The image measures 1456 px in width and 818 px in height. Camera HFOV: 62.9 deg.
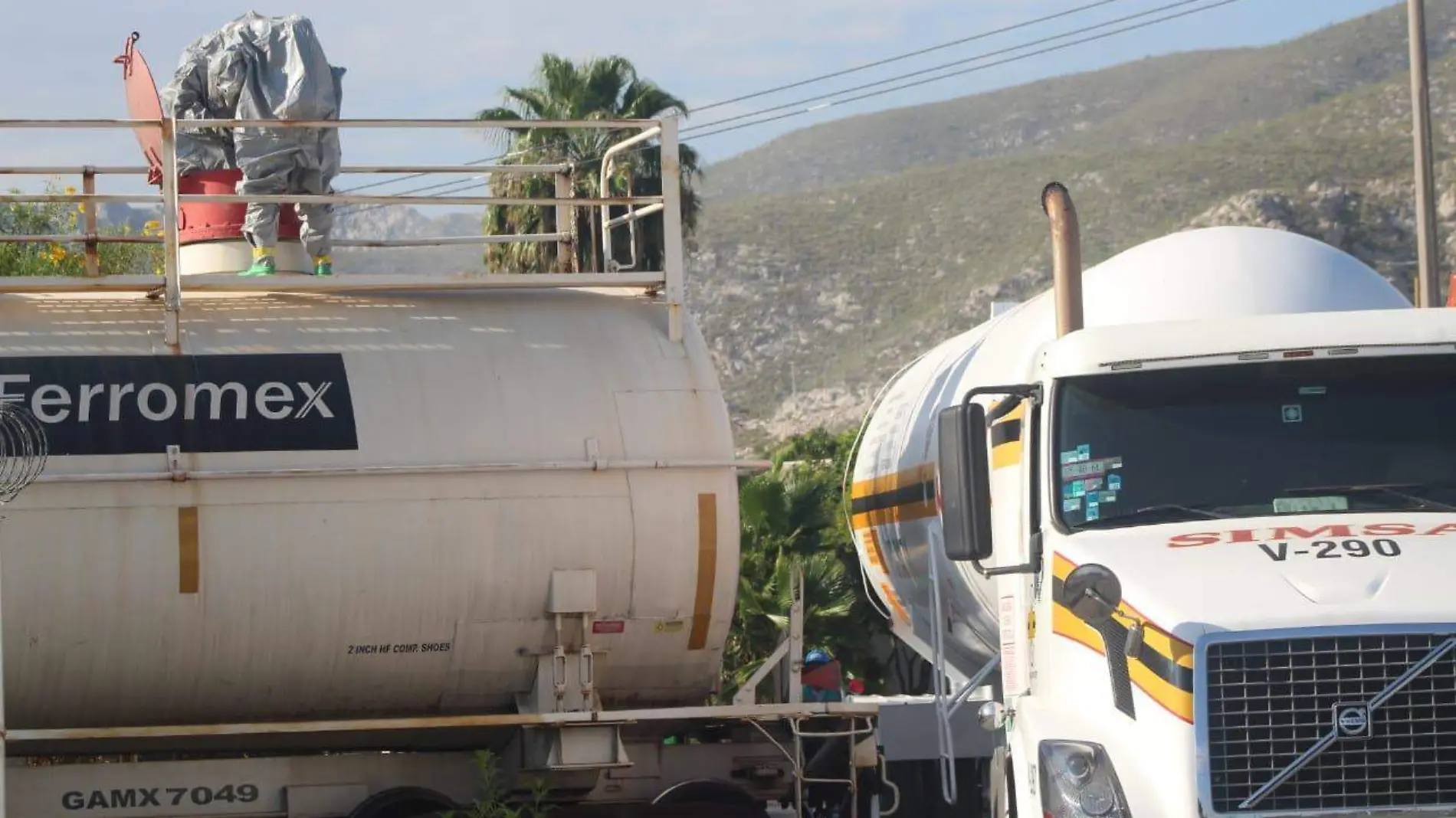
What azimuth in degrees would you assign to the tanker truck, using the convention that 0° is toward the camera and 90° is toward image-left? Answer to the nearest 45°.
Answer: approximately 0°

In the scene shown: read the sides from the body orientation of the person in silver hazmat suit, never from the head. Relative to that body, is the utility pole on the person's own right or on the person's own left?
on the person's own right

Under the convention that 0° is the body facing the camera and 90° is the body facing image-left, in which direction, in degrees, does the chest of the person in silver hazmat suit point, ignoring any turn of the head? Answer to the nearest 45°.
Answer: approximately 135°

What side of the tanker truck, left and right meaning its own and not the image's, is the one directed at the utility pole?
back

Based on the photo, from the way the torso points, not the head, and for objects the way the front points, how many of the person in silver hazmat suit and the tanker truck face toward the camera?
1

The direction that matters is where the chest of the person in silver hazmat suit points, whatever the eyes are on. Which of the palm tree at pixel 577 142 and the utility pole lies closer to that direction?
the palm tree

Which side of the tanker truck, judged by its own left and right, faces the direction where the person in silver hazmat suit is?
right

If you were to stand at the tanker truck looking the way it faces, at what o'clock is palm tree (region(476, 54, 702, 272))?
The palm tree is roughly at 5 o'clock from the tanker truck.
